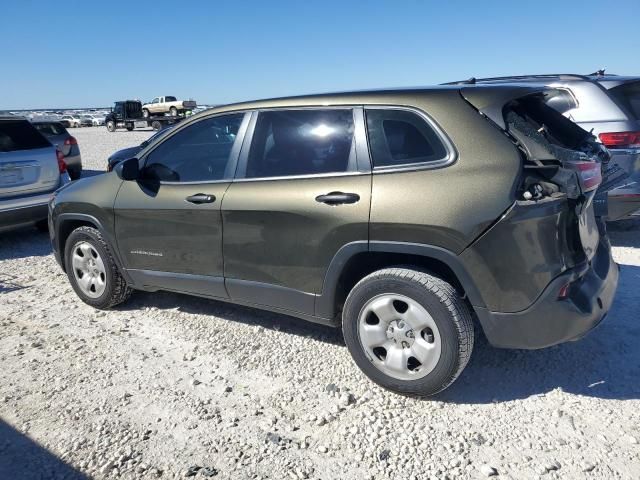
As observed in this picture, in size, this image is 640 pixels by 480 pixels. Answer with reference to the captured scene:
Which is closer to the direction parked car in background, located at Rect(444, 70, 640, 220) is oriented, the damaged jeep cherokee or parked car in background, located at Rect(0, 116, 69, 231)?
the parked car in background

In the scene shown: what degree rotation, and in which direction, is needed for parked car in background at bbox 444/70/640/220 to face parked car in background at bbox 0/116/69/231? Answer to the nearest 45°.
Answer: approximately 45° to its left

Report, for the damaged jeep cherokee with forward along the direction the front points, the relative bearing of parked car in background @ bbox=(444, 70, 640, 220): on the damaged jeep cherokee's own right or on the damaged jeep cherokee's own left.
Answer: on the damaged jeep cherokee's own right

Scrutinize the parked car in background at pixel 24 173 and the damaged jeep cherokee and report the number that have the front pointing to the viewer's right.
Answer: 0

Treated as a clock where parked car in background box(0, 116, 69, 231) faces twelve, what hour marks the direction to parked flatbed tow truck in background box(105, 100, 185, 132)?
parked flatbed tow truck in background box(105, 100, 185, 132) is roughly at 2 o'clock from parked car in background box(0, 116, 69, 231).

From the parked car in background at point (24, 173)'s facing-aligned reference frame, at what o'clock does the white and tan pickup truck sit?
The white and tan pickup truck is roughly at 2 o'clock from the parked car in background.

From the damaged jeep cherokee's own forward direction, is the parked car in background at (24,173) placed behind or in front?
in front

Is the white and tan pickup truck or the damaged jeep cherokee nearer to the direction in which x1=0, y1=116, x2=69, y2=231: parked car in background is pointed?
the white and tan pickup truck

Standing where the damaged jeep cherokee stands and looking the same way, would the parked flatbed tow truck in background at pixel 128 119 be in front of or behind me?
in front

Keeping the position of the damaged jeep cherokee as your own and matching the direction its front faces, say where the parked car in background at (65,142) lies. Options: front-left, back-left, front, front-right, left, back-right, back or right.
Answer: front

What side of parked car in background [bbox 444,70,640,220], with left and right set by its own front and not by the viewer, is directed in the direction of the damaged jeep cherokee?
left

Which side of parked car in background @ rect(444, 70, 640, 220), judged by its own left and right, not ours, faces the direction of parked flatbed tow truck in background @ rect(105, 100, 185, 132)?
front

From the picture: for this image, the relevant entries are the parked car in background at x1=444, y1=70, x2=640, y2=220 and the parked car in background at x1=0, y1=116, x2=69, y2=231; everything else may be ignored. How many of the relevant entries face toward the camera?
0

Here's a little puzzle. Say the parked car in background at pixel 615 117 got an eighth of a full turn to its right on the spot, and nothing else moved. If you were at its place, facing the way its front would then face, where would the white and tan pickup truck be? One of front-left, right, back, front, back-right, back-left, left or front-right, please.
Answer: front-left
